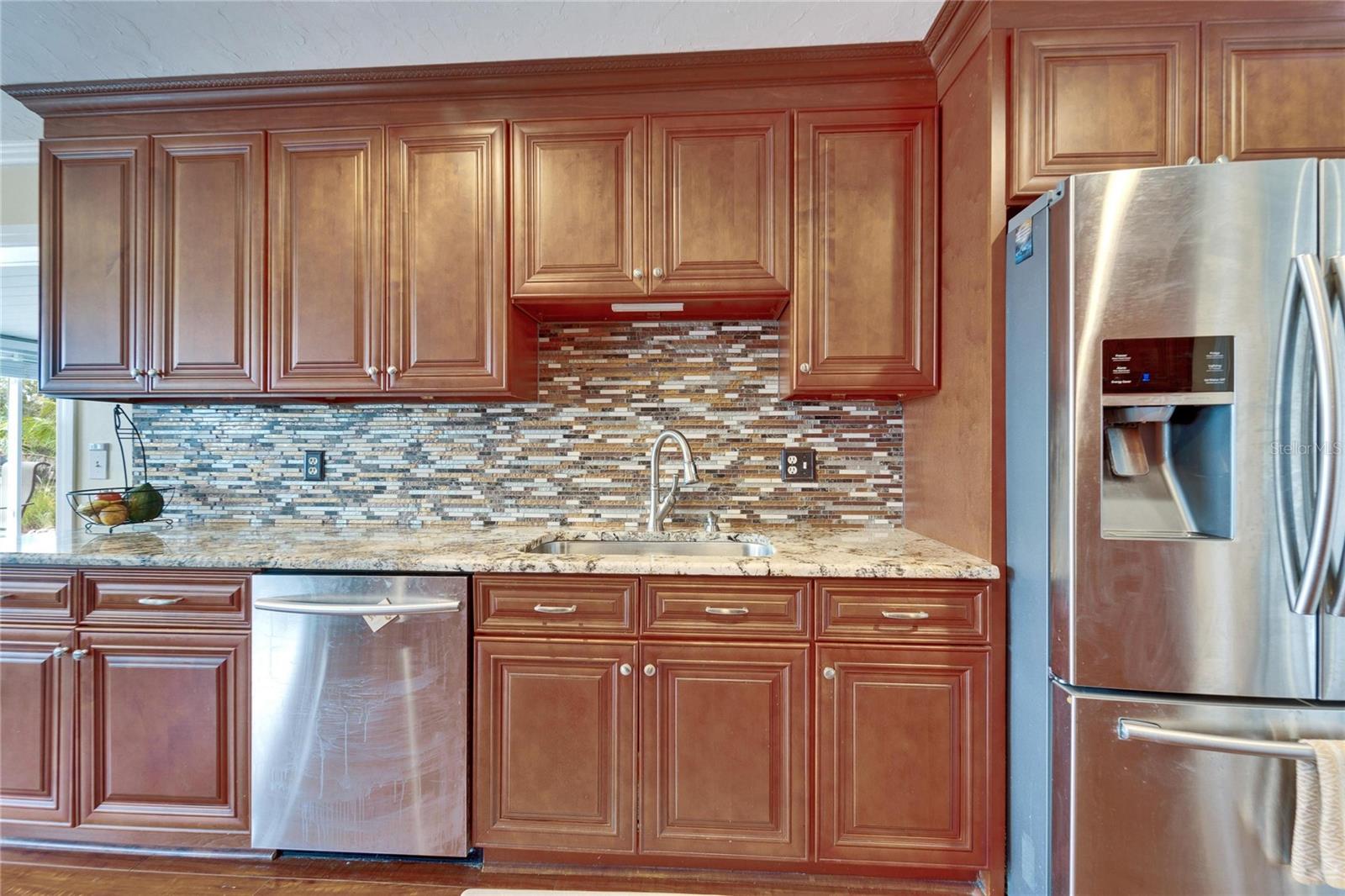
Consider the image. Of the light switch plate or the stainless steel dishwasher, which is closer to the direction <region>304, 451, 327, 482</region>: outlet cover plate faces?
the stainless steel dishwasher

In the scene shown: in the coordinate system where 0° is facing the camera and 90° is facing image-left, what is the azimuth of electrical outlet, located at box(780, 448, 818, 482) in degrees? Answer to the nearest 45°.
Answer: approximately 0°

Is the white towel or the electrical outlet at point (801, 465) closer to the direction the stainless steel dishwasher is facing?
the white towel

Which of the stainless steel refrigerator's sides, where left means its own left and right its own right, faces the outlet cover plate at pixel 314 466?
right

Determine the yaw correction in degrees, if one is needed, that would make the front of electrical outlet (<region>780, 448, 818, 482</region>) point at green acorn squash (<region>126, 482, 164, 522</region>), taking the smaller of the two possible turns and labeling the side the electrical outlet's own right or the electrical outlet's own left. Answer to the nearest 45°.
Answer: approximately 90° to the electrical outlet's own right

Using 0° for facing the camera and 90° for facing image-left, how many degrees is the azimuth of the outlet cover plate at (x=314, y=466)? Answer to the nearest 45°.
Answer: approximately 0°

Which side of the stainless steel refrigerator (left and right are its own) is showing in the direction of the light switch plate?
right

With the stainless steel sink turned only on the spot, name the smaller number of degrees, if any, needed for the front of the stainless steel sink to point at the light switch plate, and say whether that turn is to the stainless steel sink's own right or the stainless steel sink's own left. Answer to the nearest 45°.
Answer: approximately 90° to the stainless steel sink's own right

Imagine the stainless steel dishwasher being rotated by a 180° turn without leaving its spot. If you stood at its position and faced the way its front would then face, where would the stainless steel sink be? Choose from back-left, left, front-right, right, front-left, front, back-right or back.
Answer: right

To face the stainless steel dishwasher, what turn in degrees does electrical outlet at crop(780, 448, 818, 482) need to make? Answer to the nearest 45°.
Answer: approximately 45° to its right
